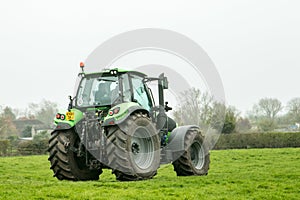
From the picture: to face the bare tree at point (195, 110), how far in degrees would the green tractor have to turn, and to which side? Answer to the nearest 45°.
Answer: approximately 45° to its left

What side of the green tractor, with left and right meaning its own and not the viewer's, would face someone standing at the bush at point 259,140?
front

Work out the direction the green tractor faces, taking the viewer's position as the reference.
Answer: facing away from the viewer and to the right of the viewer
